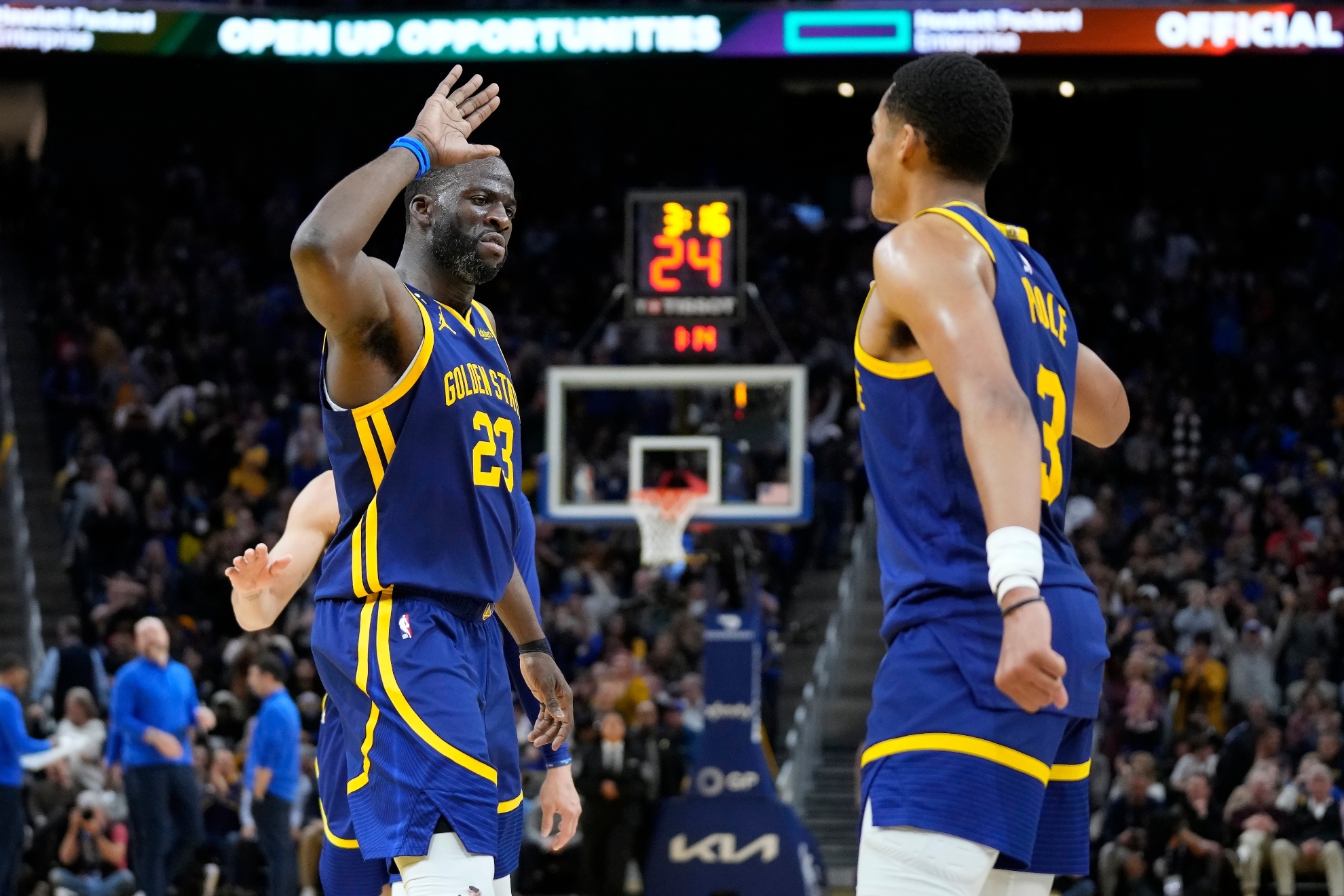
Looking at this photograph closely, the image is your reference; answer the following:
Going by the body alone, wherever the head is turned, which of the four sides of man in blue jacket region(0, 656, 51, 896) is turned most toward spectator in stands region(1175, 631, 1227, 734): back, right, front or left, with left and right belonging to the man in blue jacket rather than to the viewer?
front

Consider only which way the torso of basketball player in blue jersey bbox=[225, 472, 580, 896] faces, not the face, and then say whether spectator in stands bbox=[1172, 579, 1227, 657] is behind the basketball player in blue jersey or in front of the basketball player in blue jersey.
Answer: behind

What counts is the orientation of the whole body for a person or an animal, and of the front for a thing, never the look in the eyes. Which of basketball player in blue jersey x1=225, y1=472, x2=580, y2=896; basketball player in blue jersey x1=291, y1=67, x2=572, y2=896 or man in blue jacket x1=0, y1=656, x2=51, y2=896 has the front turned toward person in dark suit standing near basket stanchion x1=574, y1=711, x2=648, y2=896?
the man in blue jacket

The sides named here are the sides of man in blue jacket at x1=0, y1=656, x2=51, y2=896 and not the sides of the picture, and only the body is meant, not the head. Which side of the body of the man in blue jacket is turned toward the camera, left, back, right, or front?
right

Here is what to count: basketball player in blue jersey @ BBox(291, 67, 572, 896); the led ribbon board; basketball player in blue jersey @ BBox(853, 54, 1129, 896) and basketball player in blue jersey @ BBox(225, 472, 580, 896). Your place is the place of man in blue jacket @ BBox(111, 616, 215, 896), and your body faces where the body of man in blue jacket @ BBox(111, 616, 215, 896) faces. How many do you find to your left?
1
